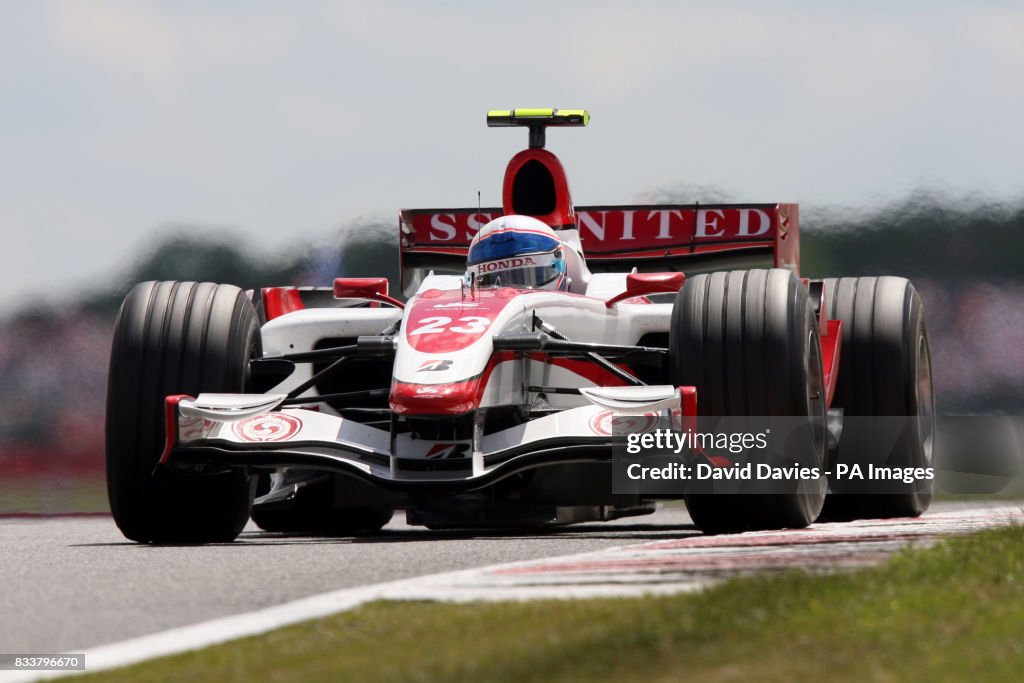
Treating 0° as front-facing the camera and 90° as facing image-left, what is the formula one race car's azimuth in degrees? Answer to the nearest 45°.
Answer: approximately 0°
